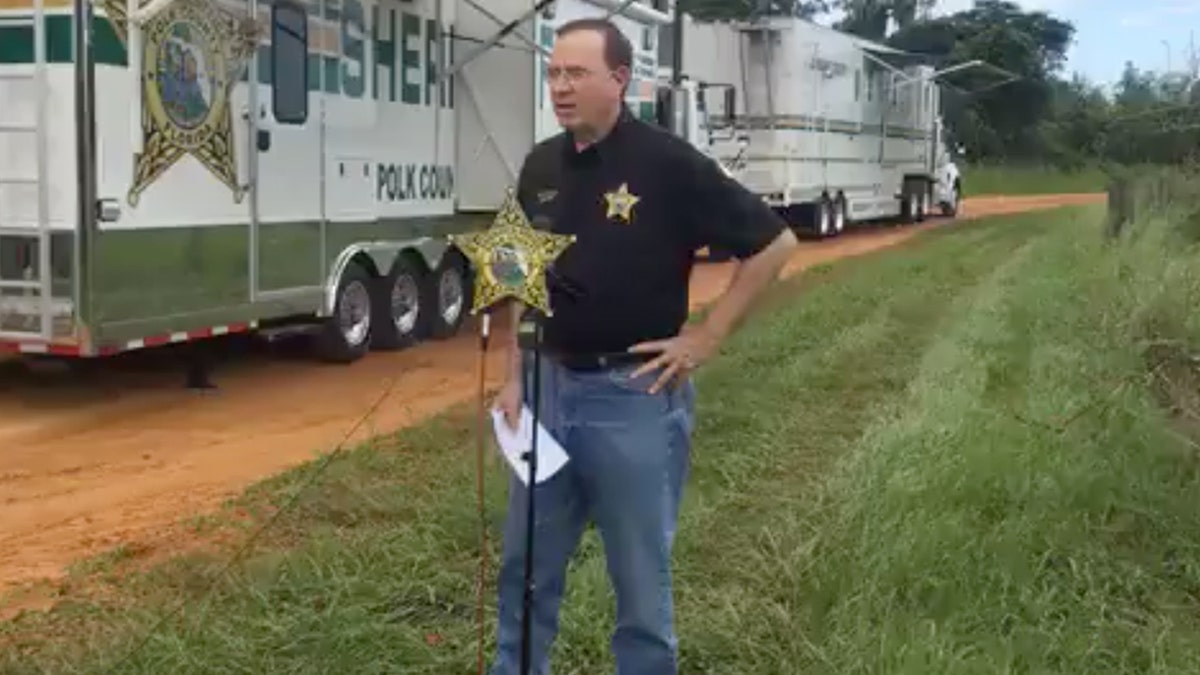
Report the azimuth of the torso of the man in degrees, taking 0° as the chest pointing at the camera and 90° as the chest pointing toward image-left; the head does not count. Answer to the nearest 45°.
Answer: approximately 45°

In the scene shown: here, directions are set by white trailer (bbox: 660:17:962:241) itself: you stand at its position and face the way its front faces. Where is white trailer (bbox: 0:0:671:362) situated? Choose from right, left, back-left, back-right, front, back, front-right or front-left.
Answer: back-right

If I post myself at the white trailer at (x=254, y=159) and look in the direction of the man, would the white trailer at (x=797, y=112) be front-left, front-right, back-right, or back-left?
back-left

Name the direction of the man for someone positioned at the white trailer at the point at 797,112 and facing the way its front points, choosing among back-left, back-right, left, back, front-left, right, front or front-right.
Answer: back-right

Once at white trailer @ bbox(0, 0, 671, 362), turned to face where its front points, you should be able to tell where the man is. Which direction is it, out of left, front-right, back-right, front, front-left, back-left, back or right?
back-right

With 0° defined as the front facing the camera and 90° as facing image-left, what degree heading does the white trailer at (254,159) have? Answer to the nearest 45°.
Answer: approximately 225°

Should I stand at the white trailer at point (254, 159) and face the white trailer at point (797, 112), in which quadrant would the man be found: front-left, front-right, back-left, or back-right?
back-right

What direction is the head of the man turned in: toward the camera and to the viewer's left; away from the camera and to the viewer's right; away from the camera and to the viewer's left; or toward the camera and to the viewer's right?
toward the camera and to the viewer's left

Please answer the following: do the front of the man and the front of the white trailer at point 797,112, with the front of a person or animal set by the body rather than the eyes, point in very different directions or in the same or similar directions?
very different directions

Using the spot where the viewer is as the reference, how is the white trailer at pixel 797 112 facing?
facing away from the viewer and to the right of the viewer

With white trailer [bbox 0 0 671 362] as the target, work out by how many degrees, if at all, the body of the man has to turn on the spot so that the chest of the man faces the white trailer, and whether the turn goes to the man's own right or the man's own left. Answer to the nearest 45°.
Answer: approximately 135° to the man's own right

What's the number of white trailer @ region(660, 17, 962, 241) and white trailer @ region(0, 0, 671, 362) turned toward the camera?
0
